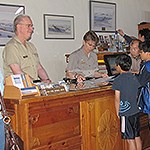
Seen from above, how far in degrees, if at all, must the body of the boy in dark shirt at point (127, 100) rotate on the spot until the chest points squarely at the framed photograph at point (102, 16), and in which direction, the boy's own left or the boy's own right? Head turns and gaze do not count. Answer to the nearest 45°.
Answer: approximately 45° to the boy's own right

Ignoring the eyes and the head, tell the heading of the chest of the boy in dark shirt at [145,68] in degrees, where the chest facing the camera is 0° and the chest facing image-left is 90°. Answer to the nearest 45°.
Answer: approximately 90°

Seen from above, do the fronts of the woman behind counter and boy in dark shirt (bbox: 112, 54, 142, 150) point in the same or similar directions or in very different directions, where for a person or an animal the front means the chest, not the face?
very different directions

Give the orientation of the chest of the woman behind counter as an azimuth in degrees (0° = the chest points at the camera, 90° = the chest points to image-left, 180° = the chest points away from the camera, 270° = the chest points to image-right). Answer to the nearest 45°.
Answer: approximately 315°

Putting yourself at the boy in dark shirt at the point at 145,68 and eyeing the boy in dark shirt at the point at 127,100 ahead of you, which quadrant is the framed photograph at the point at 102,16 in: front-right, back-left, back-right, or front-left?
back-right

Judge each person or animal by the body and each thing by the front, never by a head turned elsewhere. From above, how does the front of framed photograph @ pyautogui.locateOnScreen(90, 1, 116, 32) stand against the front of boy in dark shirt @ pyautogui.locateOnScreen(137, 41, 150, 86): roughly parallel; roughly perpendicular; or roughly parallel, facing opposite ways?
roughly perpendicular

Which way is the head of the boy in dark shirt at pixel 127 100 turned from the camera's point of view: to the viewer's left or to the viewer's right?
to the viewer's left
